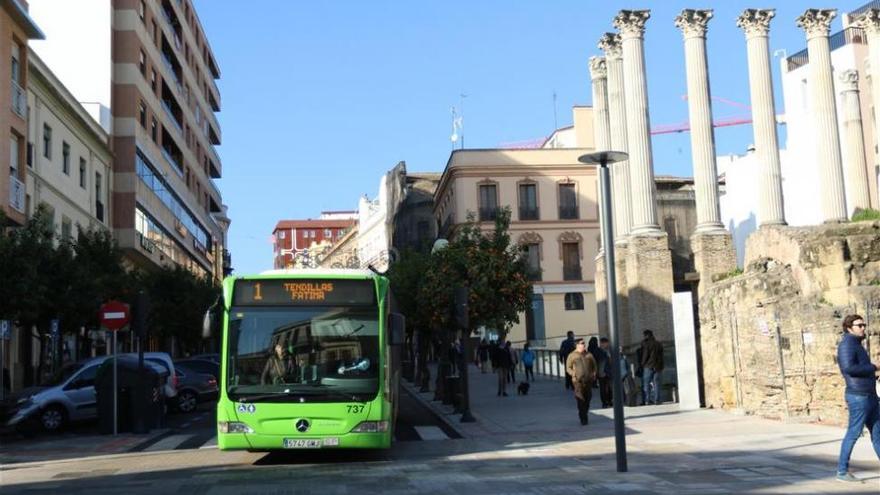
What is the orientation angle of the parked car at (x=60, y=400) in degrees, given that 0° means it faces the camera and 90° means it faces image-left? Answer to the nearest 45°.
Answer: approximately 45°

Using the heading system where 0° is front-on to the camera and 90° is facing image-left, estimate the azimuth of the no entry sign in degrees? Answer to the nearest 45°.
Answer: approximately 0°

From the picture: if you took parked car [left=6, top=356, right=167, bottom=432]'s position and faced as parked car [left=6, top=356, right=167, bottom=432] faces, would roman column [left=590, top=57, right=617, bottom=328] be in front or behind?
behind

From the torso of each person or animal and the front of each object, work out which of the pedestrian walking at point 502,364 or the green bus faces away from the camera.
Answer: the pedestrian walking

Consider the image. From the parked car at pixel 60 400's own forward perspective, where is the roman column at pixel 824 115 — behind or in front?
behind

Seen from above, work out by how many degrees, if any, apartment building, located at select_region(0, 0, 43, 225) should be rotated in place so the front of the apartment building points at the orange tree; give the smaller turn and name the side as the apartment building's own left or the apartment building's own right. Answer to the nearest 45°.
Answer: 0° — it already faces it

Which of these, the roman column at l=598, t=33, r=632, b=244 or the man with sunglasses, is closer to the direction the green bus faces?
the man with sunglasses

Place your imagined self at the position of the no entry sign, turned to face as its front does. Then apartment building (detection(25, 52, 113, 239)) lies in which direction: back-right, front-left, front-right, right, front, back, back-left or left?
back

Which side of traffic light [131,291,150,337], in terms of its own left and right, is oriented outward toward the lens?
back
